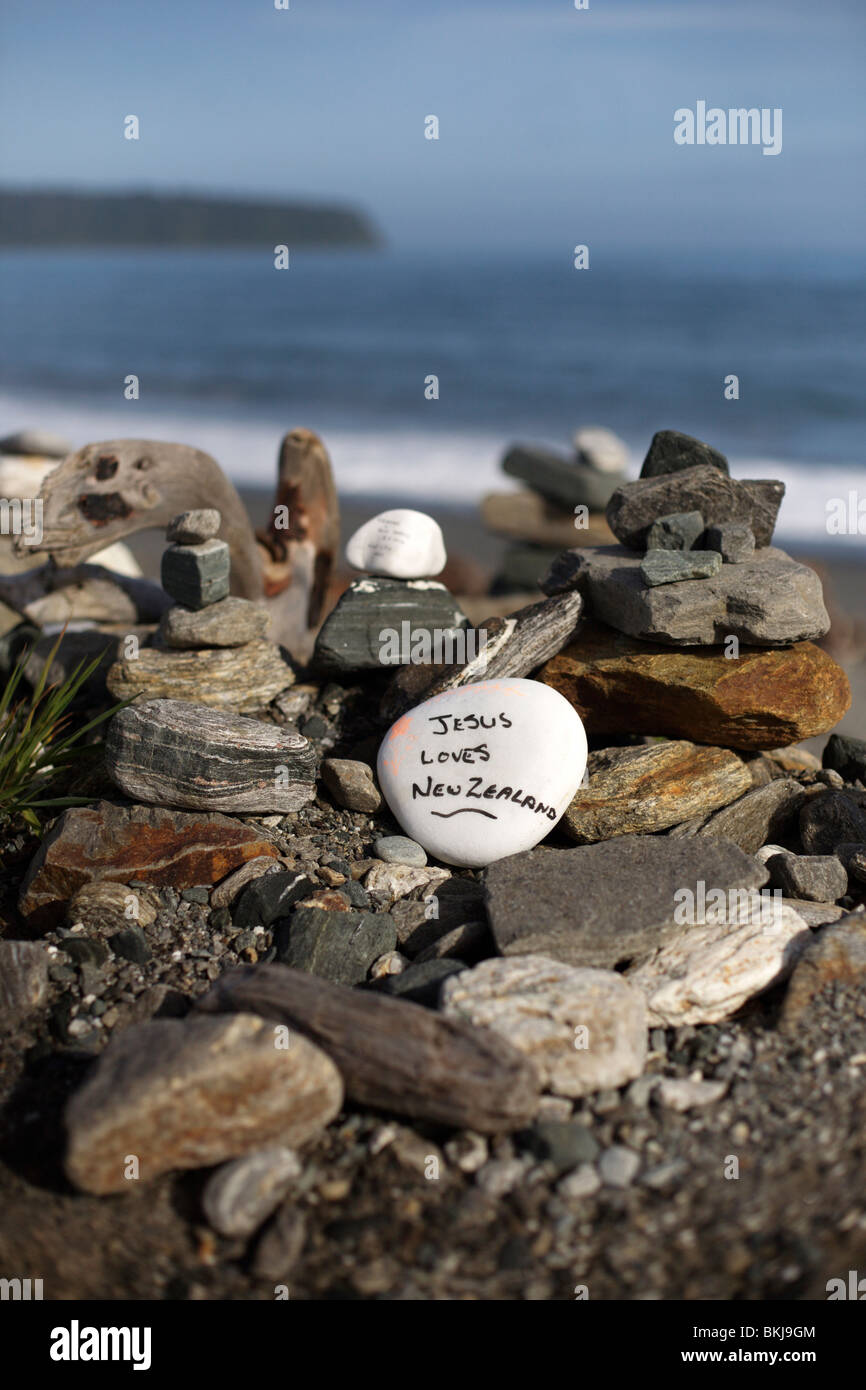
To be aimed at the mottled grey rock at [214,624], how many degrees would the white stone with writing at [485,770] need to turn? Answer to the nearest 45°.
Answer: approximately 135° to its right

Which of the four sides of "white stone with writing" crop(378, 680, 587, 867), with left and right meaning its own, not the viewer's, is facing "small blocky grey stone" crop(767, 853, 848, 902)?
left

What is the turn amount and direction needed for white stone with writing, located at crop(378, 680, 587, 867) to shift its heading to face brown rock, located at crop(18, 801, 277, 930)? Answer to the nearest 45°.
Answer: approximately 90° to its right

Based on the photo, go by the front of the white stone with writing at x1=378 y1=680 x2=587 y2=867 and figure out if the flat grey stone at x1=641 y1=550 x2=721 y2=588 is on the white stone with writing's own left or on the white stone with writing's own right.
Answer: on the white stone with writing's own left

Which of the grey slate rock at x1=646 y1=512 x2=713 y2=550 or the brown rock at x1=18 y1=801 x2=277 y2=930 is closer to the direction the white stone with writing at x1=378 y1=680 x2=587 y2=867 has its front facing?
the brown rock

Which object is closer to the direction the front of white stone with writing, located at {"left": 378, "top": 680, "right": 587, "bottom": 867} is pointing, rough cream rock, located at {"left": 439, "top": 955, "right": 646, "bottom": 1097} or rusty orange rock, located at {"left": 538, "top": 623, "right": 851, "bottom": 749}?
the rough cream rock

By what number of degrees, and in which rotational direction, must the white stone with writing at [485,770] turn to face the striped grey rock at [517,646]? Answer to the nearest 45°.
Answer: approximately 180°

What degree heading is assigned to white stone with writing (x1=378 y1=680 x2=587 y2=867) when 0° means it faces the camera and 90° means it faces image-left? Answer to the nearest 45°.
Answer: approximately 0°

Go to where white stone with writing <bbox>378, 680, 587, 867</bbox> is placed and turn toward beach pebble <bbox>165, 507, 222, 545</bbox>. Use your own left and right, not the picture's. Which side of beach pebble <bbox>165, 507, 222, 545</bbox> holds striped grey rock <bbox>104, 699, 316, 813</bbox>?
left

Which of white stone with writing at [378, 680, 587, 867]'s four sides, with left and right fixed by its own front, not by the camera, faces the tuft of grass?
right

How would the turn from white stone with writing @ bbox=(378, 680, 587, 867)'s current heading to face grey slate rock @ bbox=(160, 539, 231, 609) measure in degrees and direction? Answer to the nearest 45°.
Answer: approximately 135° to its right
